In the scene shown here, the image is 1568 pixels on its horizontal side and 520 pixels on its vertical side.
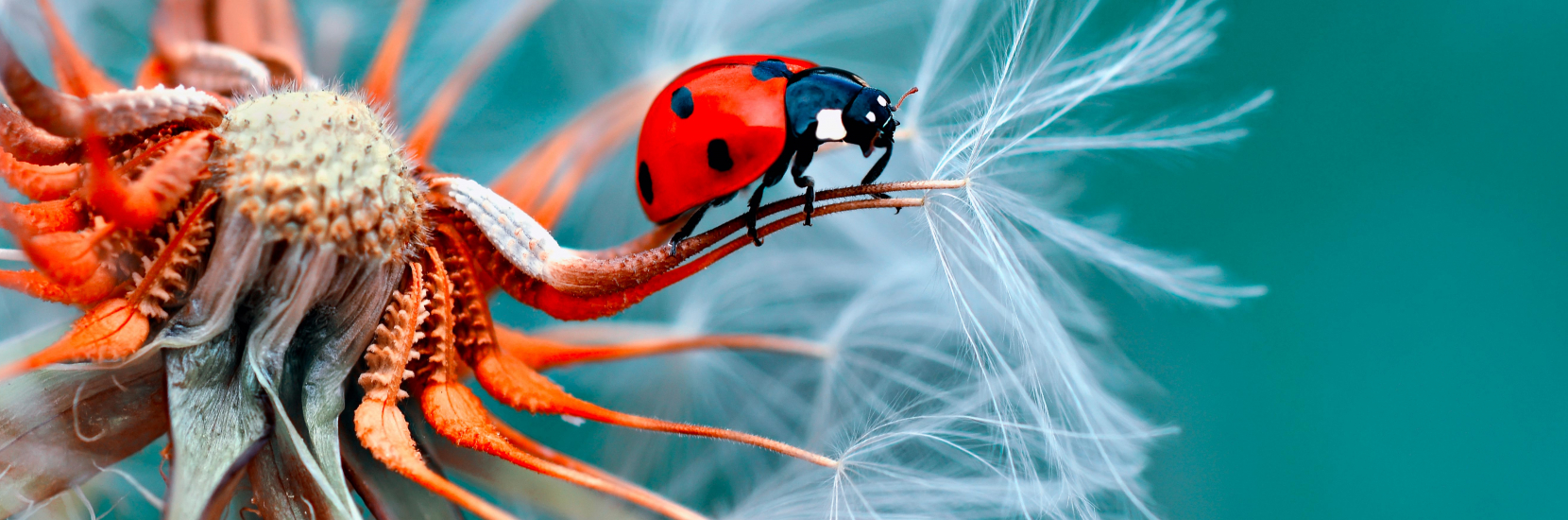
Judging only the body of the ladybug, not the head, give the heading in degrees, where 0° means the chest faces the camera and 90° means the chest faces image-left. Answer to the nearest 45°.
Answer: approximately 270°
